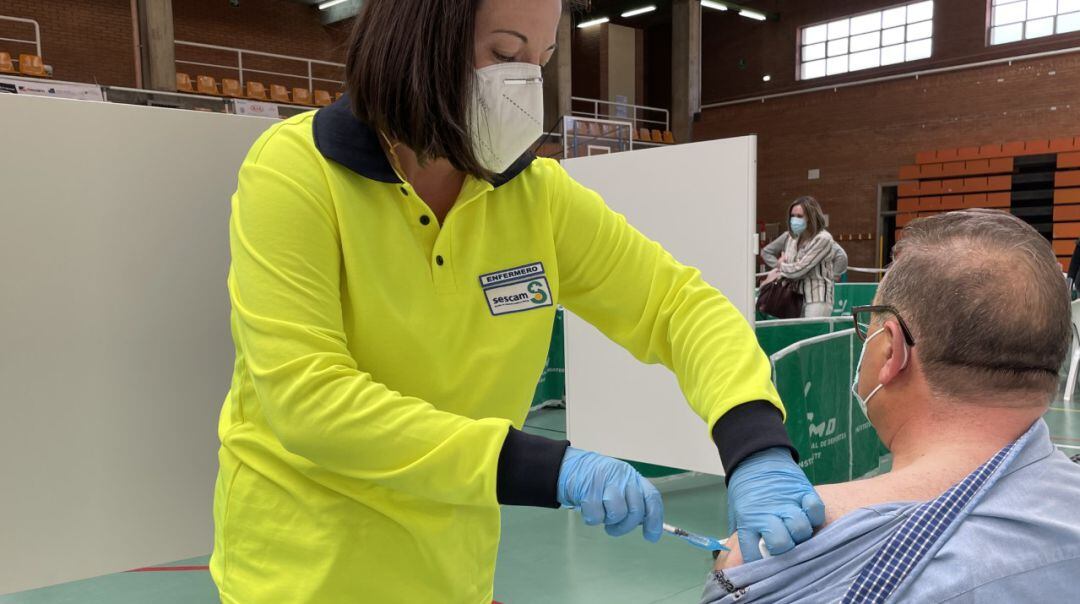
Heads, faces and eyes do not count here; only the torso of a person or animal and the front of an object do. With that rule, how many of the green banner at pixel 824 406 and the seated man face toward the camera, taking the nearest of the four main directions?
1

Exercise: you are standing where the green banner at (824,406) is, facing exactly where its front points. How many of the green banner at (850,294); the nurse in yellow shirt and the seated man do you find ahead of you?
2

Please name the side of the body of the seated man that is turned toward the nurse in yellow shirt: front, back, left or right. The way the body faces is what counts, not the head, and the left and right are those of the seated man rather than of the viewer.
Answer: left

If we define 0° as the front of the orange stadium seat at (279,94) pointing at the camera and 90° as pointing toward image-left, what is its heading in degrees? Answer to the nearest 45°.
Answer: approximately 315°

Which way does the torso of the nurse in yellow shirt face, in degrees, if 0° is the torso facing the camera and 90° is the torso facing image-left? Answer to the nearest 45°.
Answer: approximately 315°

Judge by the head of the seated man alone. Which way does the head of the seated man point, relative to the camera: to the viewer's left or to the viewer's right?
to the viewer's left

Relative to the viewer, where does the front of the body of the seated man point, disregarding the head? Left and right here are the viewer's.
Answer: facing away from the viewer and to the left of the viewer
